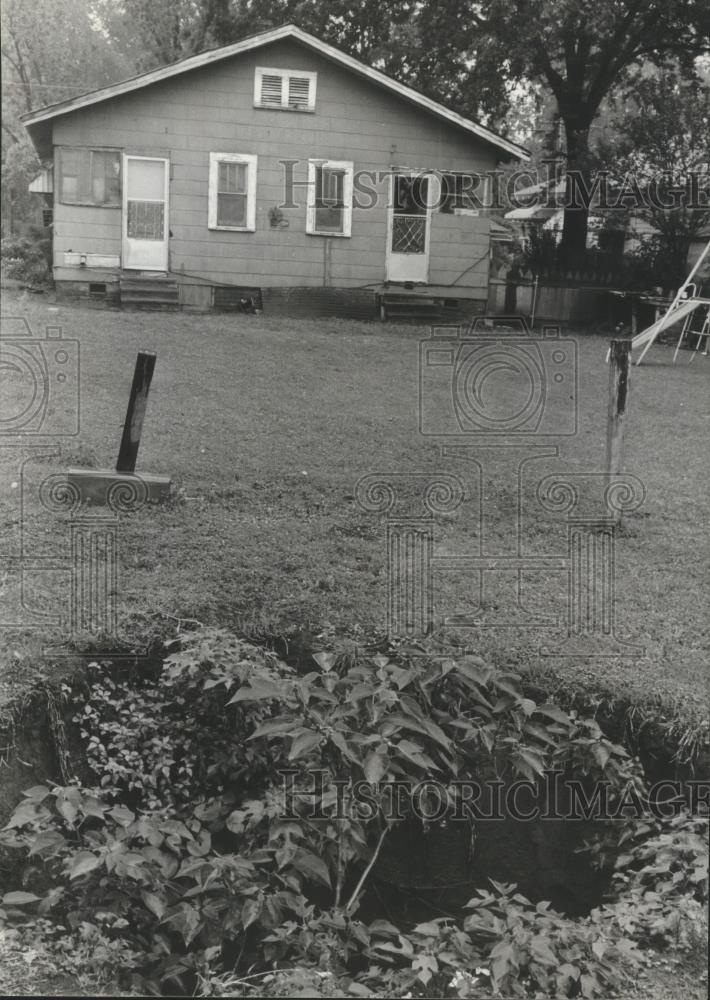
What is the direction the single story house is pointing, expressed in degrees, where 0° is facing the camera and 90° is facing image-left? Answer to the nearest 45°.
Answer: approximately 0°

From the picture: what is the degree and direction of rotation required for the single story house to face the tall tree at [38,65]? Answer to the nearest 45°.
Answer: approximately 90° to its right

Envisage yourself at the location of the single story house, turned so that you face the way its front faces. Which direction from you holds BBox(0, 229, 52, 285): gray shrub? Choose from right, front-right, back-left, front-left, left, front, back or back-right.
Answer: right

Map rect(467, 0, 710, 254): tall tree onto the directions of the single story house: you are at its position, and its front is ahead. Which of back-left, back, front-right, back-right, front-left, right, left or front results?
left
